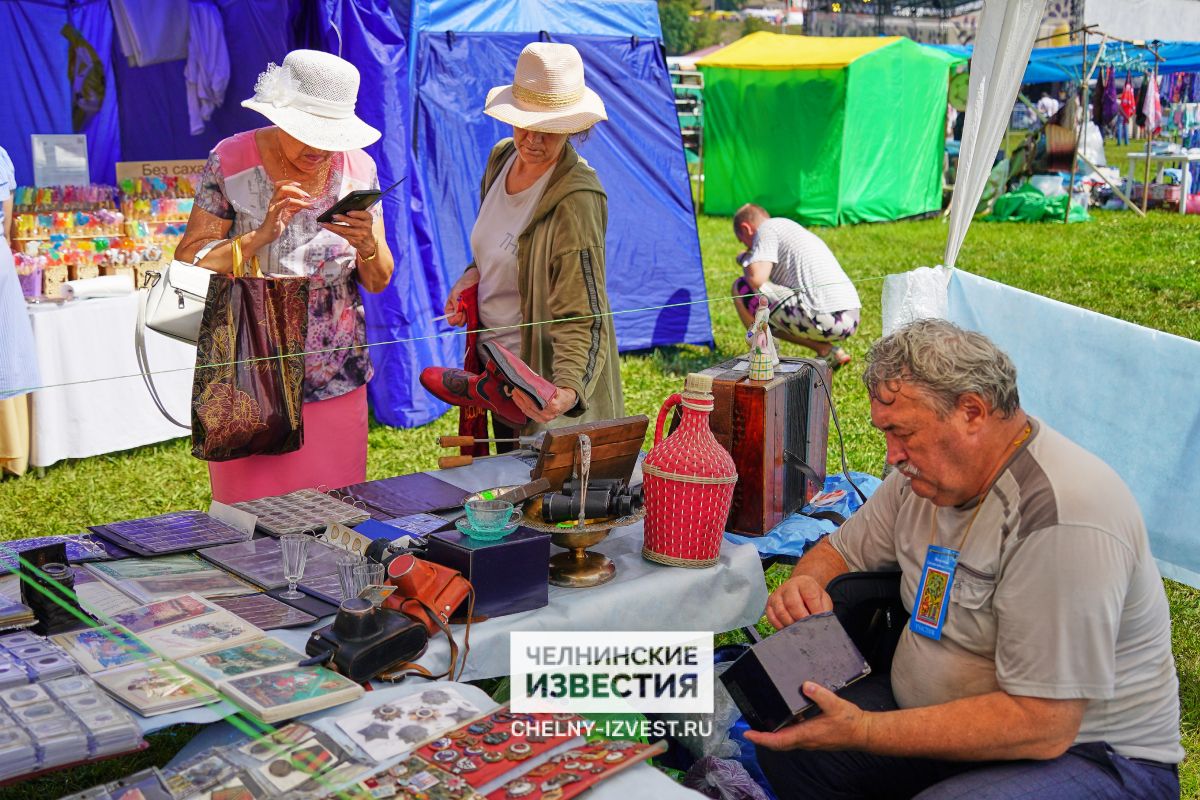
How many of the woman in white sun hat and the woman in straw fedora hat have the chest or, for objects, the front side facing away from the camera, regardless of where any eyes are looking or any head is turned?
0

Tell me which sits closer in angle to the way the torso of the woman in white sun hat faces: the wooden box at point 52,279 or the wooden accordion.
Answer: the wooden accordion

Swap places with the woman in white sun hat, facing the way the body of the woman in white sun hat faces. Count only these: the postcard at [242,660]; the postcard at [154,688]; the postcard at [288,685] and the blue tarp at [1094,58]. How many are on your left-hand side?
1

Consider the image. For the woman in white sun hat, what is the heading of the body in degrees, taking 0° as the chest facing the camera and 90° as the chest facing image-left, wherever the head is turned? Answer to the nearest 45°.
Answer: approximately 315°

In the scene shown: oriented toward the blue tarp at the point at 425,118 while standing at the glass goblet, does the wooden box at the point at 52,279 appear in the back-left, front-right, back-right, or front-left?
front-left

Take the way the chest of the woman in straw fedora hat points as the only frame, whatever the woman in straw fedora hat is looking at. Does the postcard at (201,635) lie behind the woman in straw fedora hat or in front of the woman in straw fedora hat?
in front

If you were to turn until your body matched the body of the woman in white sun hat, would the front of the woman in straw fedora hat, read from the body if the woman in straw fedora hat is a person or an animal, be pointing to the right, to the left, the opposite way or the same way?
to the right

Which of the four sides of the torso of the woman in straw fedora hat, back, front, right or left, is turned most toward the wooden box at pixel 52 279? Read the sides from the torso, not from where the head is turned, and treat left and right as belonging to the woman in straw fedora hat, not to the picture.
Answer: right

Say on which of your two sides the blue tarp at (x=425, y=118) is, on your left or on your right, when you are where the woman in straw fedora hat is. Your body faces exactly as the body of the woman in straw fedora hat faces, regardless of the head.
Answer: on your right

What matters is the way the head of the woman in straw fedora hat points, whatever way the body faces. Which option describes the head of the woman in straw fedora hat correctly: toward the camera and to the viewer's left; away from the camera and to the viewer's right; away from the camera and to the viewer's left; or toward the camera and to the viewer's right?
toward the camera and to the viewer's left

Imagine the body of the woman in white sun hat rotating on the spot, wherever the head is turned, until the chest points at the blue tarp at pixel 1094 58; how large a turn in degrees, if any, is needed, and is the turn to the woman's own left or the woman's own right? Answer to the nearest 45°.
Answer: approximately 90° to the woman's own left

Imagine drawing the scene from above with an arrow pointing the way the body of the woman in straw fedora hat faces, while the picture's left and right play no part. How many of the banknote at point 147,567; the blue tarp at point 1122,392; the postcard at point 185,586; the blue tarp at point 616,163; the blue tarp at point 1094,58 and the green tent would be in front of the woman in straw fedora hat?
2

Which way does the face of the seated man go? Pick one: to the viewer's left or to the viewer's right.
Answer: to the viewer's left

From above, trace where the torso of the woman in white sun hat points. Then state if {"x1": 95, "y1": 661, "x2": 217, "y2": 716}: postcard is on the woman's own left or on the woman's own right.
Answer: on the woman's own right

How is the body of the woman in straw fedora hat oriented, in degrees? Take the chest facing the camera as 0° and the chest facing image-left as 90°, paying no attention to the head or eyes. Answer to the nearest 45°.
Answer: approximately 45°

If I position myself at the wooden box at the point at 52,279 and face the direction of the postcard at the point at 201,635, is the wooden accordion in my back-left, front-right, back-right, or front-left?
front-left

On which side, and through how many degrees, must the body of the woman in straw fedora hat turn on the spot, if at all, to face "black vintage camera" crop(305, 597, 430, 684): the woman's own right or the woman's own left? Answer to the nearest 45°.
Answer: approximately 45° to the woman's own left

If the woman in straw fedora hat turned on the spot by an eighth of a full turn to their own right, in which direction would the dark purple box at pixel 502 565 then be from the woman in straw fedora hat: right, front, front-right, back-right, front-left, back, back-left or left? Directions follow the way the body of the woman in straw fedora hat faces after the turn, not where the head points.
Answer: left

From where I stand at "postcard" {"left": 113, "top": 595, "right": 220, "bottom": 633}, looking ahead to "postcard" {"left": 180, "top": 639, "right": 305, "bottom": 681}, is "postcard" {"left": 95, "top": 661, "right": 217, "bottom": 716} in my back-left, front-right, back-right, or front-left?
front-right
